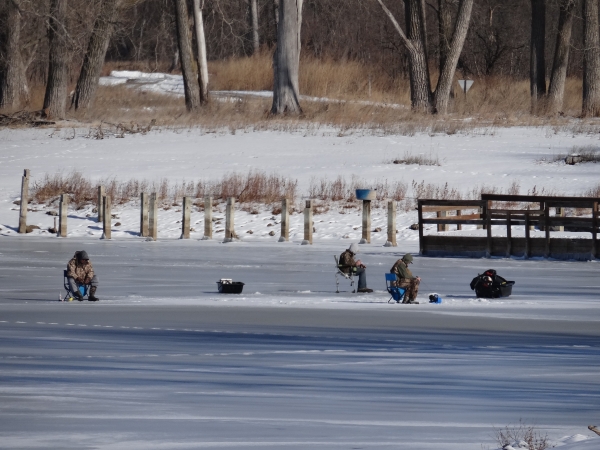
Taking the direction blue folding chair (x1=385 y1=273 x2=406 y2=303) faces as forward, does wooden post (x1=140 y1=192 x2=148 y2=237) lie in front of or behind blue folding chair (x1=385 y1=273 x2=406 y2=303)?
behind

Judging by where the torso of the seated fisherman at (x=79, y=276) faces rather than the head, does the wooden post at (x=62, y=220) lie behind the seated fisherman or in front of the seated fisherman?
behind

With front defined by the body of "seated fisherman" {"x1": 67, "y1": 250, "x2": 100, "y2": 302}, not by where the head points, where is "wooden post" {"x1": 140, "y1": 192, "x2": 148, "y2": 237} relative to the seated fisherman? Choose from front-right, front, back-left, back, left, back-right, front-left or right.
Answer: back-left

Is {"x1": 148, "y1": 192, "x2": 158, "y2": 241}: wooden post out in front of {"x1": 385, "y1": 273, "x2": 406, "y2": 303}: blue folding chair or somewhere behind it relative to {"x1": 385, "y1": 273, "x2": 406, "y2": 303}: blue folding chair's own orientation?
behind

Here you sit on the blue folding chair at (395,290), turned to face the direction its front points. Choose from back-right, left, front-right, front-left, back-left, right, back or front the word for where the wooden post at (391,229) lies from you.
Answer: back-left

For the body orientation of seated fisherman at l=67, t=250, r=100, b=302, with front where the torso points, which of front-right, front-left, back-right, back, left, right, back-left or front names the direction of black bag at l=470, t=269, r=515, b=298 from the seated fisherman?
front-left

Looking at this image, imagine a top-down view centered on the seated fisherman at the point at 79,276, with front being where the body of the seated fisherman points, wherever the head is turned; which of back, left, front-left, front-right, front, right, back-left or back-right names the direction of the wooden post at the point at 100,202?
back-left

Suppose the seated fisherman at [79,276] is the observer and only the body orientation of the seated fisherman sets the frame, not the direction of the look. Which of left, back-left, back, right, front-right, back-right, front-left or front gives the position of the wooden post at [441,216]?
left

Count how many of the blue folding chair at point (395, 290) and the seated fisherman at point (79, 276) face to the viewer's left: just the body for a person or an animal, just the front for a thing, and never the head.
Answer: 0

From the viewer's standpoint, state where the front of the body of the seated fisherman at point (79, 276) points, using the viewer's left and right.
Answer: facing the viewer and to the right of the viewer
